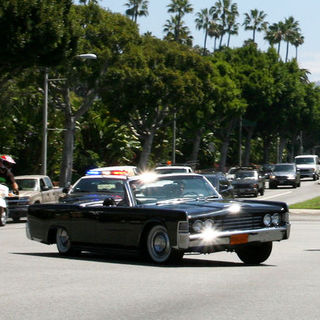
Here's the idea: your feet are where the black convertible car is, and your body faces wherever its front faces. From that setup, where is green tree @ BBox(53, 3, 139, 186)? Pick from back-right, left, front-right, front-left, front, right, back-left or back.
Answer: back-left

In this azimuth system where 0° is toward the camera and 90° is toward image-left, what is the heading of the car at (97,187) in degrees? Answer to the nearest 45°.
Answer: approximately 45°

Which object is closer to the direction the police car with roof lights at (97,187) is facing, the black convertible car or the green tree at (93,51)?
the black convertible car

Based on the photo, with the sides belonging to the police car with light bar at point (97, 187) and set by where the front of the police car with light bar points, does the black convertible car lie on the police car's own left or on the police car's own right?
on the police car's own left

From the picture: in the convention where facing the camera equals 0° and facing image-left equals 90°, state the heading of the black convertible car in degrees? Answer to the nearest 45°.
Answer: approximately 315°

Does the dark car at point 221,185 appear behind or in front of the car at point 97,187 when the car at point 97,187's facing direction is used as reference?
behind

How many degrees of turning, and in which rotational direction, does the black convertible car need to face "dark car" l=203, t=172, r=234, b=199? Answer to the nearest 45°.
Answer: approximately 135° to its left
